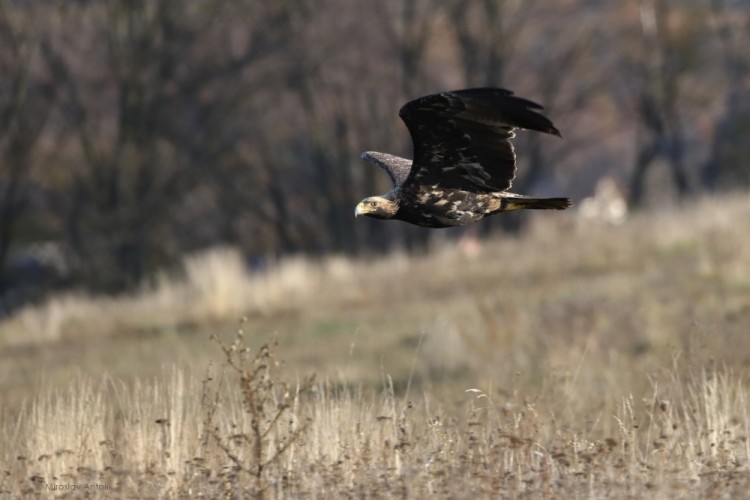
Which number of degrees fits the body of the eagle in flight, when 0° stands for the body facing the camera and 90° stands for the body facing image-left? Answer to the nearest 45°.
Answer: approximately 90°
